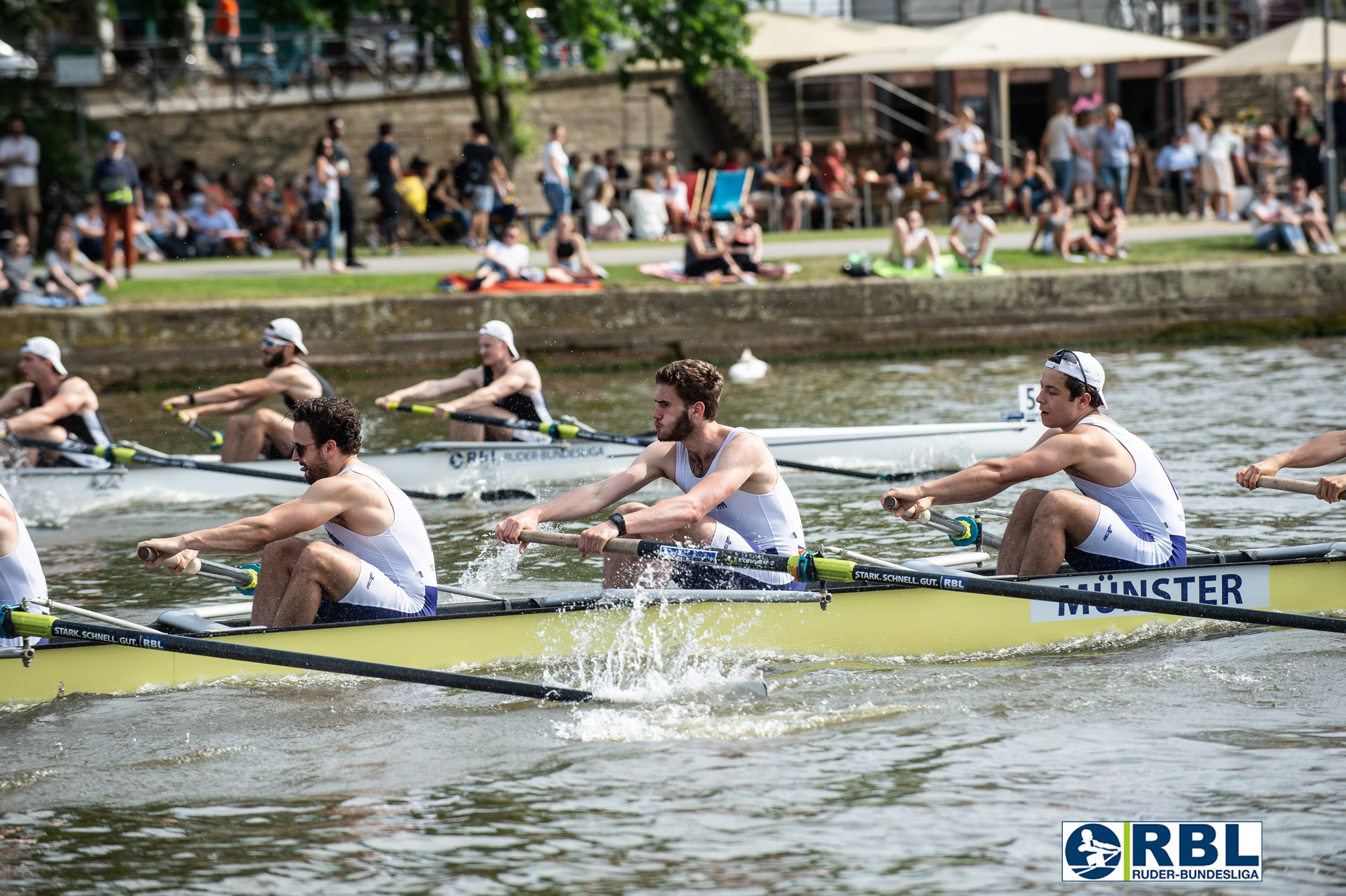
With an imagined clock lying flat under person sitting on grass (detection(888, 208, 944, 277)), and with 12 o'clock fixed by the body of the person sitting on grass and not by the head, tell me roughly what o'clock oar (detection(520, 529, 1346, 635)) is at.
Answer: The oar is roughly at 12 o'clock from the person sitting on grass.

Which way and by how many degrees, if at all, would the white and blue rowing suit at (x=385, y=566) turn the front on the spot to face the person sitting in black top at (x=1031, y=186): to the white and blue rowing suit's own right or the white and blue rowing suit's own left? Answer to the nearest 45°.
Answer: approximately 135° to the white and blue rowing suit's own right

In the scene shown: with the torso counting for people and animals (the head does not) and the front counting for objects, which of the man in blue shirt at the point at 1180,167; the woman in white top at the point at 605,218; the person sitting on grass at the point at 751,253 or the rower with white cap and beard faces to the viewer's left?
the rower with white cap and beard

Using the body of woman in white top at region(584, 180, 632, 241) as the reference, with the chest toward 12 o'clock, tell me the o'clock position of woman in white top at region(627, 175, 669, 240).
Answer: woman in white top at region(627, 175, 669, 240) is roughly at 10 o'clock from woman in white top at region(584, 180, 632, 241).

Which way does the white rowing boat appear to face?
to the viewer's right

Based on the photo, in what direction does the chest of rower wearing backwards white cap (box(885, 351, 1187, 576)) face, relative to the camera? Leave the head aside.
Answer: to the viewer's left

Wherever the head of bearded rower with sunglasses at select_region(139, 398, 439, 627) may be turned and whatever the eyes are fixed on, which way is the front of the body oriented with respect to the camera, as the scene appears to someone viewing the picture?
to the viewer's left

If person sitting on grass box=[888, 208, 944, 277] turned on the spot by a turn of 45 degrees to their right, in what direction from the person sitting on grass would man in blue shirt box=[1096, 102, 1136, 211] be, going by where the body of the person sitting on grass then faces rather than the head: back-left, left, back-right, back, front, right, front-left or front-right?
back

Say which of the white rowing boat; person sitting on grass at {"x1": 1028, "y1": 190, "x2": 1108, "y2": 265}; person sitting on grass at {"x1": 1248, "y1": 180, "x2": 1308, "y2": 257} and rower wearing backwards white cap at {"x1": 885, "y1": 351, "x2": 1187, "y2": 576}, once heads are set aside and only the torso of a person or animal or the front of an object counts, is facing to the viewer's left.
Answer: the rower wearing backwards white cap

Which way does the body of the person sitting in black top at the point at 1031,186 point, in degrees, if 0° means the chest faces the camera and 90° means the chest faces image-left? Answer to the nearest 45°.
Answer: approximately 0°

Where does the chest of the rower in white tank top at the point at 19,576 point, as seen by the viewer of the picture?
to the viewer's left

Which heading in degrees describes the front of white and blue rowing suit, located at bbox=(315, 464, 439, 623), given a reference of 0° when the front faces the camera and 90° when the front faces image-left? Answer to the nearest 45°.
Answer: approximately 90°

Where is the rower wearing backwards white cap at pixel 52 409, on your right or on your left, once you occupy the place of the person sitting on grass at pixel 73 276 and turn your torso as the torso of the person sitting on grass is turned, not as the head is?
on your right
